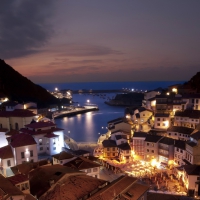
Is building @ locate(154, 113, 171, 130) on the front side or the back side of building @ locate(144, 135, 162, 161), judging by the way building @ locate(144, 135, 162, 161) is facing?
on the back side

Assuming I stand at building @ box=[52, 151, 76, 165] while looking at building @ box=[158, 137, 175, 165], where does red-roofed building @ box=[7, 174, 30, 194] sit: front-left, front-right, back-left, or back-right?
back-right

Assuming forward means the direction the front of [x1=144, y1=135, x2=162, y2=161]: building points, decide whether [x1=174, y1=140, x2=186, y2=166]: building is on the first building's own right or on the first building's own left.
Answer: on the first building's own left

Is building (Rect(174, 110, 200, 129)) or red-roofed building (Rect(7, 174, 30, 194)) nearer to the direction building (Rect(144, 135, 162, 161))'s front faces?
the red-roofed building

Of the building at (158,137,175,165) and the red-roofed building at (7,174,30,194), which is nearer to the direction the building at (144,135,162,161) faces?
the red-roofed building
